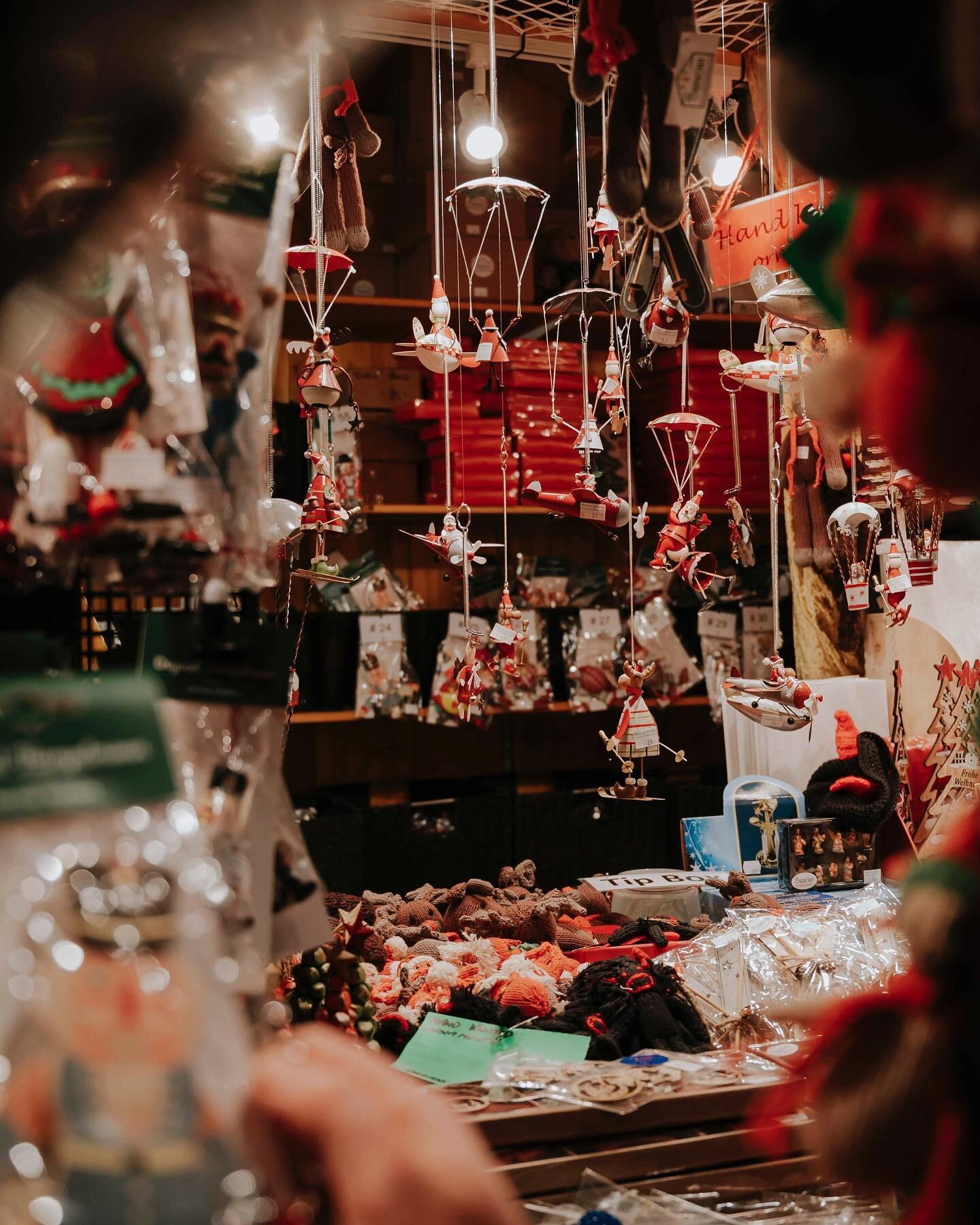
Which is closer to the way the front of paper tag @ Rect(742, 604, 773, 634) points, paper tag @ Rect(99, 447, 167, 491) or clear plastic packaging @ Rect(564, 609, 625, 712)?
the paper tag

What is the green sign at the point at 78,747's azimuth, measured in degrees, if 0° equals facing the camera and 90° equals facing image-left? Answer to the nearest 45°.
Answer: approximately 0°

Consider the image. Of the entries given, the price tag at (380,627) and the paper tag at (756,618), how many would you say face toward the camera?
2
